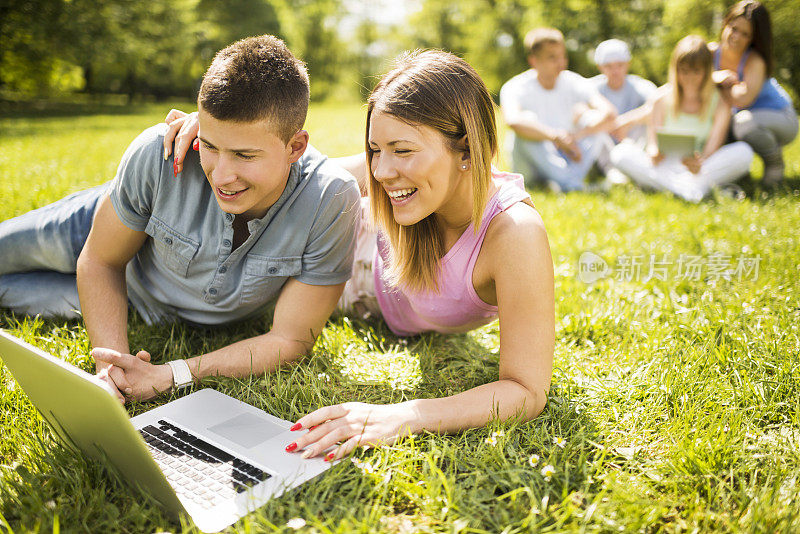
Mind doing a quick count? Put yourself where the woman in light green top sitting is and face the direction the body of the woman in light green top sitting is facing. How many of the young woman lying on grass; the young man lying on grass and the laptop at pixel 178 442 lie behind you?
0

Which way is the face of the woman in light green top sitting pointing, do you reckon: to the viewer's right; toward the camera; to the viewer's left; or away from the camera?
toward the camera

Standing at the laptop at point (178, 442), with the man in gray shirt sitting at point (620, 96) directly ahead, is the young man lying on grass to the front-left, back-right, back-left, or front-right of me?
front-left

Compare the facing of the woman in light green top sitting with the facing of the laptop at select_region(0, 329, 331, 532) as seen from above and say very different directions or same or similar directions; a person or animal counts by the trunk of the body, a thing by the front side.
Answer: very different directions

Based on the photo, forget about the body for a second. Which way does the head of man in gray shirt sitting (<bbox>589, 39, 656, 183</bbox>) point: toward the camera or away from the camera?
toward the camera

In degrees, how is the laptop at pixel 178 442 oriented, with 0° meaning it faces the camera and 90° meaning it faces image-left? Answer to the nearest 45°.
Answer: approximately 225°

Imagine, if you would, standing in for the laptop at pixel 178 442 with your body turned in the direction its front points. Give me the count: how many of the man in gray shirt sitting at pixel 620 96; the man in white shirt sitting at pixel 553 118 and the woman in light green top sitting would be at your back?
0

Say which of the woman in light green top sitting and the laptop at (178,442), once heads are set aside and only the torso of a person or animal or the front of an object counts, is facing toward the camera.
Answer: the woman in light green top sitting

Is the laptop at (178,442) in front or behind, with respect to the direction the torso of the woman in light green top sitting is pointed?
in front

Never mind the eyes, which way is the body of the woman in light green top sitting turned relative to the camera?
toward the camera

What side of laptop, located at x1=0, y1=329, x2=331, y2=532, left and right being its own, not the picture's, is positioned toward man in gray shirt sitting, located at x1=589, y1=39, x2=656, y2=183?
front

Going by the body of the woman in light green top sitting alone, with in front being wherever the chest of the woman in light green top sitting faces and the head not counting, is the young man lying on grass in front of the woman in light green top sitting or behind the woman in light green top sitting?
in front

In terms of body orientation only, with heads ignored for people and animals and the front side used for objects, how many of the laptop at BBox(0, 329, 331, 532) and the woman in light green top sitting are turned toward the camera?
1

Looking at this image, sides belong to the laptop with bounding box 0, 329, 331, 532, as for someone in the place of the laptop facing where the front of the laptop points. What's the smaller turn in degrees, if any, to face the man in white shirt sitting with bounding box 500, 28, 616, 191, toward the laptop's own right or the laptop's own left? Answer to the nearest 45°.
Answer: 0° — it already faces them
